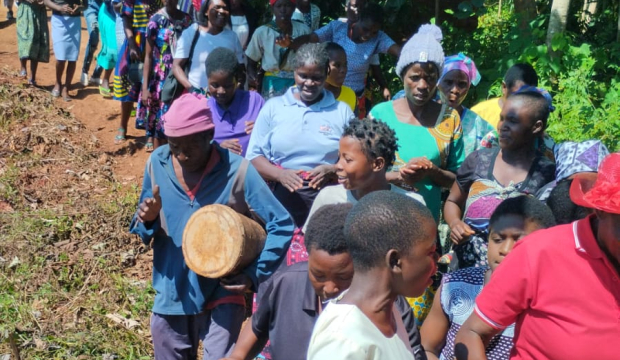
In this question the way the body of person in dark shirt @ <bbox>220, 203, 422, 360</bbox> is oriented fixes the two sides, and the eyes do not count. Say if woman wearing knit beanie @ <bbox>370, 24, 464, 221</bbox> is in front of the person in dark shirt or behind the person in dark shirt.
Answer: behind

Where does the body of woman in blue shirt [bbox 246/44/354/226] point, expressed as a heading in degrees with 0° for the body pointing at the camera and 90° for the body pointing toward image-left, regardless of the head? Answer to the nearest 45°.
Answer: approximately 0°

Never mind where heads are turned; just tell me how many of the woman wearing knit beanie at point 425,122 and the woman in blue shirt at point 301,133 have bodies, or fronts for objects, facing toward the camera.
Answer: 2

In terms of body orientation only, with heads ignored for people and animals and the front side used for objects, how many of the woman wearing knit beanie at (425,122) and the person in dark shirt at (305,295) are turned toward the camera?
2

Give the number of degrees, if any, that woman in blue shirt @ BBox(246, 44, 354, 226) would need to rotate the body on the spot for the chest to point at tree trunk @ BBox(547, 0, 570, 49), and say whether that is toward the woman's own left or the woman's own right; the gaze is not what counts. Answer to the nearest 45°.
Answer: approximately 135° to the woman's own left

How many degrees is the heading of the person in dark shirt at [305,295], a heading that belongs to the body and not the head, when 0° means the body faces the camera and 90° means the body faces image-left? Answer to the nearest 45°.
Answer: approximately 0°

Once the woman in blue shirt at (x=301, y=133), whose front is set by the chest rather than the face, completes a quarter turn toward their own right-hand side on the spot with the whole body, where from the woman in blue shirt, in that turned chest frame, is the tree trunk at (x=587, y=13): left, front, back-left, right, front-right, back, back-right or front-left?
back-right

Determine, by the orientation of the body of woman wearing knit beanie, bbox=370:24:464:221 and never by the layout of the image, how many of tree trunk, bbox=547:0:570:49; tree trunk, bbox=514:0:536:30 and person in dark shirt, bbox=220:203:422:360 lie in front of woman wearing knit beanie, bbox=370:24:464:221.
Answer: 1
